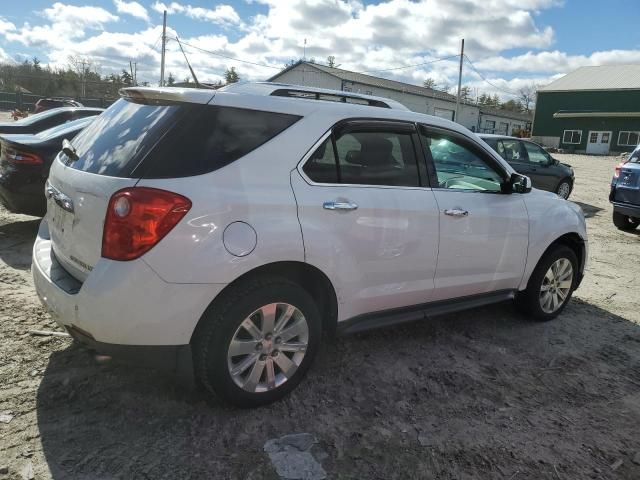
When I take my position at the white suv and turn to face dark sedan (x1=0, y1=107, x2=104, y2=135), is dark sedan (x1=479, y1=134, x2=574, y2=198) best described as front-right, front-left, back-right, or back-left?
front-right

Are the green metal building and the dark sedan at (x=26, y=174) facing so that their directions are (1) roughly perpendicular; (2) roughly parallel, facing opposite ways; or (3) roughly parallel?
roughly parallel, facing opposite ways

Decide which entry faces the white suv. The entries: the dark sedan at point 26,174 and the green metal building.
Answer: the green metal building

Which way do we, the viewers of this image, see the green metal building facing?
facing the viewer

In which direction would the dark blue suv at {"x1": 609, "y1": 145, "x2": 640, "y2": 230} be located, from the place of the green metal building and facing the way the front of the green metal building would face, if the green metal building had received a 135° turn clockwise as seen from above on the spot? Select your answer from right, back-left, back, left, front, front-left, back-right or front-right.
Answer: back-left

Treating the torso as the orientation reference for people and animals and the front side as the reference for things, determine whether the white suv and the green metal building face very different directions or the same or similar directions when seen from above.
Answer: very different directions

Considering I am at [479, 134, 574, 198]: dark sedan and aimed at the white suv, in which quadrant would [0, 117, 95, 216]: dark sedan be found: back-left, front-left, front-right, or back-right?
front-right

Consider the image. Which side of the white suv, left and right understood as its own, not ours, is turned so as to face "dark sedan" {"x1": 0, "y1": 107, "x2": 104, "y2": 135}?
left

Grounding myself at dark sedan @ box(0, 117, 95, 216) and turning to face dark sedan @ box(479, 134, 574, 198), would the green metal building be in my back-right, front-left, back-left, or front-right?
front-left

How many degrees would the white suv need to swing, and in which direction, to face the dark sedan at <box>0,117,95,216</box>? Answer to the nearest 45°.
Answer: approximately 90° to its left

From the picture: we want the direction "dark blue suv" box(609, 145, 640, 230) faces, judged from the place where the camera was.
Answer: facing away from the viewer and to the right of the viewer

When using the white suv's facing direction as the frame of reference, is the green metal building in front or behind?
in front

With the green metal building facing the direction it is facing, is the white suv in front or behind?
in front

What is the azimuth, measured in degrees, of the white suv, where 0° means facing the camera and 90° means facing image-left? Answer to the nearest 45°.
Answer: approximately 225°
